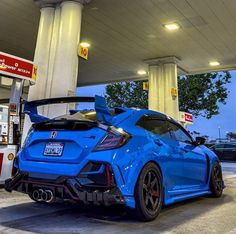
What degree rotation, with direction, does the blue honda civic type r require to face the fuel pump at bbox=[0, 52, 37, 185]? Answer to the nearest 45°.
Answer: approximately 90° to its left

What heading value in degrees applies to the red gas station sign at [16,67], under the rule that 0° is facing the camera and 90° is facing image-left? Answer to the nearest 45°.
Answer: approximately 315°

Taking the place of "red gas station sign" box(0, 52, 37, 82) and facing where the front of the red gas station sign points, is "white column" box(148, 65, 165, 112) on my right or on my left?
on my left

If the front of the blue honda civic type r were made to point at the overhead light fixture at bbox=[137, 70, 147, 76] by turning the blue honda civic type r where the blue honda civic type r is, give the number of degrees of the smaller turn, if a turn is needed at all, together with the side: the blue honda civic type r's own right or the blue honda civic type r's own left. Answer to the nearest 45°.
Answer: approximately 45° to the blue honda civic type r's own left

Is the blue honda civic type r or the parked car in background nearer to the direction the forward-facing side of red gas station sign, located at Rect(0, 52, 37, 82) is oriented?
the blue honda civic type r

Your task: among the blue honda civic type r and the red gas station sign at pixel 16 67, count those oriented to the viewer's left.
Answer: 0

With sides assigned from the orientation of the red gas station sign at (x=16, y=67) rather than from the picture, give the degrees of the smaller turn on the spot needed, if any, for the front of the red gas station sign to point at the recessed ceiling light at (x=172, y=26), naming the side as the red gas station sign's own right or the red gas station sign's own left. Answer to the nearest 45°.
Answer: approximately 45° to the red gas station sign's own left

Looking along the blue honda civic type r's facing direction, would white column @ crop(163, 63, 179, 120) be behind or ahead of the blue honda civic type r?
ahead

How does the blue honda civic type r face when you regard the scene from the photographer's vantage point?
facing away from the viewer and to the right of the viewer
